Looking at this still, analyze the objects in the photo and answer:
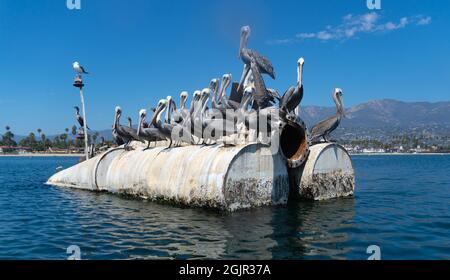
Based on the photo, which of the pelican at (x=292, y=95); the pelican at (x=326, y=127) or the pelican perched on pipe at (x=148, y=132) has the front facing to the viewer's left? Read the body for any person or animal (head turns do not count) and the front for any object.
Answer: the pelican perched on pipe

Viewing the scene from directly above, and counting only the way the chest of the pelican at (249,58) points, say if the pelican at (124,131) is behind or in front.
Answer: in front

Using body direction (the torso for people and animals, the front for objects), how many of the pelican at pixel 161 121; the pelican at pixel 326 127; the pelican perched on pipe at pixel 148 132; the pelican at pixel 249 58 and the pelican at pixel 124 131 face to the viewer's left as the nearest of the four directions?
4

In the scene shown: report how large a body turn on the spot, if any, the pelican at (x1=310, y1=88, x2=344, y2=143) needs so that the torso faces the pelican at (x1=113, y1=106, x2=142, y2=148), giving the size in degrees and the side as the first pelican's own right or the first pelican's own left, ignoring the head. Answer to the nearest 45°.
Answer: approximately 180°

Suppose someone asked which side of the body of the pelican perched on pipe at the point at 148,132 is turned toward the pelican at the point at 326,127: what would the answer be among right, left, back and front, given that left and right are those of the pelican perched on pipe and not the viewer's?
back

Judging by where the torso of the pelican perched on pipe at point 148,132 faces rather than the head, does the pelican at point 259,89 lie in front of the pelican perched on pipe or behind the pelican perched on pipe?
behind

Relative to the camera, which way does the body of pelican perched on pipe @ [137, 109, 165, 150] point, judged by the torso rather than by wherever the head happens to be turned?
to the viewer's left

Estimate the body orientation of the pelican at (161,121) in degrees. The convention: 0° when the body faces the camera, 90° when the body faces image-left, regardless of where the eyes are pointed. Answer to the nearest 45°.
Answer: approximately 90°

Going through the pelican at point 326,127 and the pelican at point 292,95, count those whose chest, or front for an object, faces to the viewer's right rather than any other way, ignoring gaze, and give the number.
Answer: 2

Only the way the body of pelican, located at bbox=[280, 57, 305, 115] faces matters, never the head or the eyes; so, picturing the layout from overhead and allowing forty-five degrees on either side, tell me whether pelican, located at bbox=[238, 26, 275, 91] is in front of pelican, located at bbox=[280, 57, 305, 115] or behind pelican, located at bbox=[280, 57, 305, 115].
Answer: behind

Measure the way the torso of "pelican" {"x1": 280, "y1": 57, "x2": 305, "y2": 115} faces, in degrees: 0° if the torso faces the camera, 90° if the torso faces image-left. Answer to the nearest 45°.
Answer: approximately 270°

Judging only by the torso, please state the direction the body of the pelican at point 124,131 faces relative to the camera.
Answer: to the viewer's left

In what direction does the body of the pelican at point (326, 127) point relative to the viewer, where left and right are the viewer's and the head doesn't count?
facing to the right of the viewer

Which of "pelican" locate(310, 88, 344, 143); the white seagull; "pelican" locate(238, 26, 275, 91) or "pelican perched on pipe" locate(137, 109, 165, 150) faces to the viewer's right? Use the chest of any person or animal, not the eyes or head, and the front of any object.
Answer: "pelican" locate(310, 88, 344, 143)
